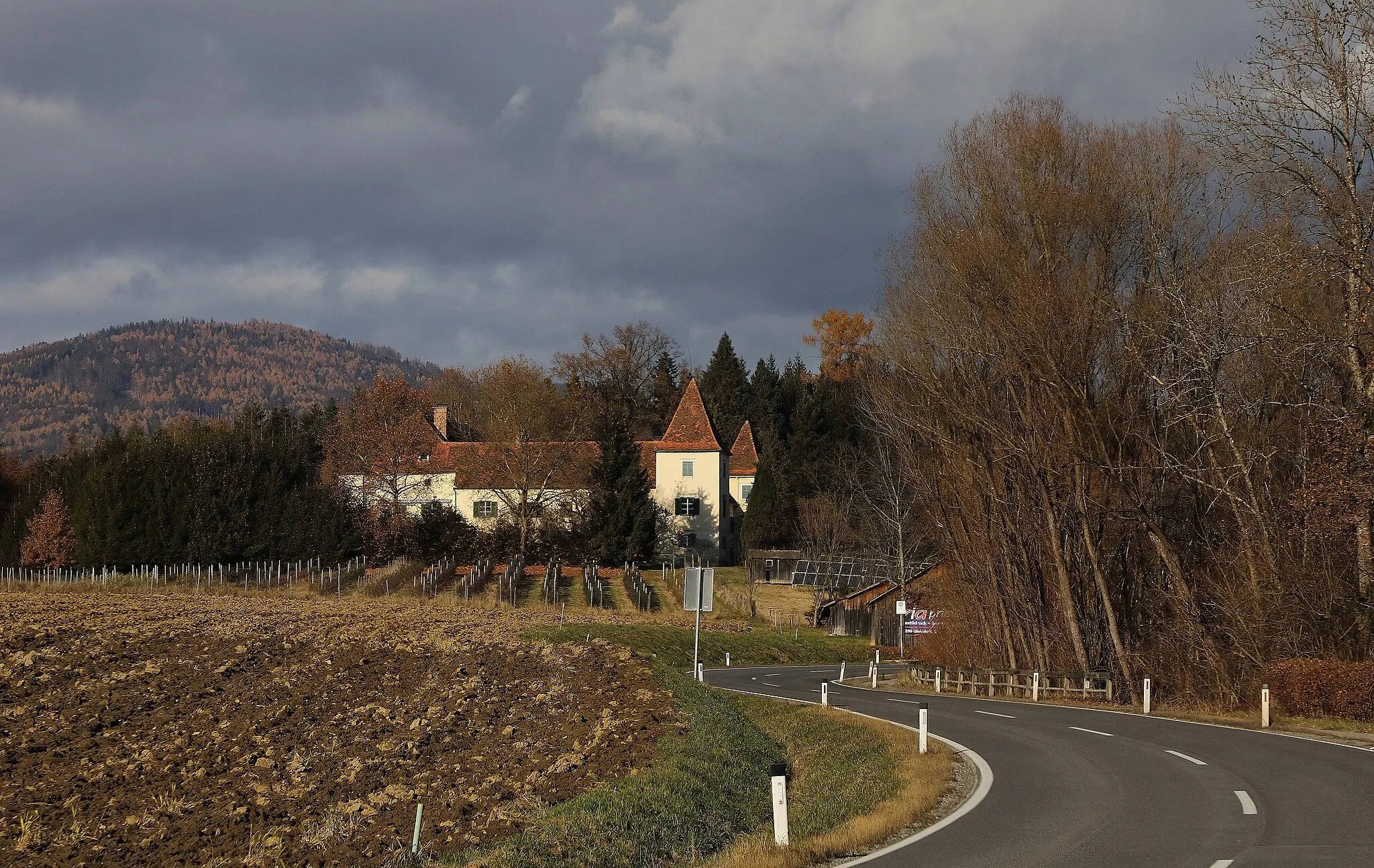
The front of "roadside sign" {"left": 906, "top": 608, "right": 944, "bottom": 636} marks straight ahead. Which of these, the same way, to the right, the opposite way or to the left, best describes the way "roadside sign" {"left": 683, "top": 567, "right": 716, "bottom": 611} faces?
the opposite way

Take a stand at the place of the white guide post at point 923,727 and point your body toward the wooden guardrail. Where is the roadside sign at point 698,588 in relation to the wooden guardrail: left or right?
left

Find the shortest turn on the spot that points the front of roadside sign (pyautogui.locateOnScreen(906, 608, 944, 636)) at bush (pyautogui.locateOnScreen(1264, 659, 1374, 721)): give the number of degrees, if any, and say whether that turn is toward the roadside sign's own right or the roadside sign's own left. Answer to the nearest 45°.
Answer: approximately 45° to the roadside sign's own left

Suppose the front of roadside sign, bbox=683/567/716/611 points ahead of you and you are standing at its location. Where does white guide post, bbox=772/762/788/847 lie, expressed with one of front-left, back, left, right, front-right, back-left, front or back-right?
back

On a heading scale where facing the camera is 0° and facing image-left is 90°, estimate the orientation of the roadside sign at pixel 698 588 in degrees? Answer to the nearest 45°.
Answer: approximately 180°

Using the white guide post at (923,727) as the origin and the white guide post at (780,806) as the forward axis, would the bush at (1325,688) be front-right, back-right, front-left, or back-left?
back-left

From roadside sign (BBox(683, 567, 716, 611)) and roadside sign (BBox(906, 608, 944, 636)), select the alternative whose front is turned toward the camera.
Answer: roadside sign (BBox(906, 608, 944, 636))

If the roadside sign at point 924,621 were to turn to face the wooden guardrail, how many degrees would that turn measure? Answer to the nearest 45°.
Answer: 0° — it already faces it

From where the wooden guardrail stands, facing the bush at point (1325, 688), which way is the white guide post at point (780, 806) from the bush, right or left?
right

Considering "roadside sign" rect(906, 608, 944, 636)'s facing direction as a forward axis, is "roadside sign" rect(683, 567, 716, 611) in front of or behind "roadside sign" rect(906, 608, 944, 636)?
in front

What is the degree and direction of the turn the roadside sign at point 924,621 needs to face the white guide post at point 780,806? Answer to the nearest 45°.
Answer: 0° — it already faces it

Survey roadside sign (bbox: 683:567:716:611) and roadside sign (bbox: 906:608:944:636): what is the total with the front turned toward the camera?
1

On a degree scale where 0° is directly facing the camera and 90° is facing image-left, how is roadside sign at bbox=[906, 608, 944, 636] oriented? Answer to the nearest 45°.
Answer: approximately 0°

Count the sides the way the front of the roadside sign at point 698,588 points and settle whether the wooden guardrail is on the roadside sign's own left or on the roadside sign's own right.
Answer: on the roadside sign's own right

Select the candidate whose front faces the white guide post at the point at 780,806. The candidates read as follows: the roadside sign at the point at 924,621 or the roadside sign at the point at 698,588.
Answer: the roadside sign at the point at 924,621

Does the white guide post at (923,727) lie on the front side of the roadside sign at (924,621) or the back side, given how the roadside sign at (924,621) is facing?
on the front side
